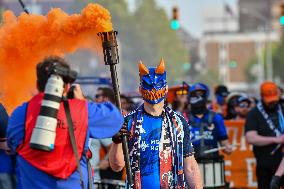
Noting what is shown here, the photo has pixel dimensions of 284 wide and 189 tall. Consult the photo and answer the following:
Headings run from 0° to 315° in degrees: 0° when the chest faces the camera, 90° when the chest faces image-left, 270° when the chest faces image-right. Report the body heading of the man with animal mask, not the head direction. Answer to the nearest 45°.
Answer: approximately 0°

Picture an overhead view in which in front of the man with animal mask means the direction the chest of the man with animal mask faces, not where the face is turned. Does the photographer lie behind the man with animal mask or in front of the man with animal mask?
in front
